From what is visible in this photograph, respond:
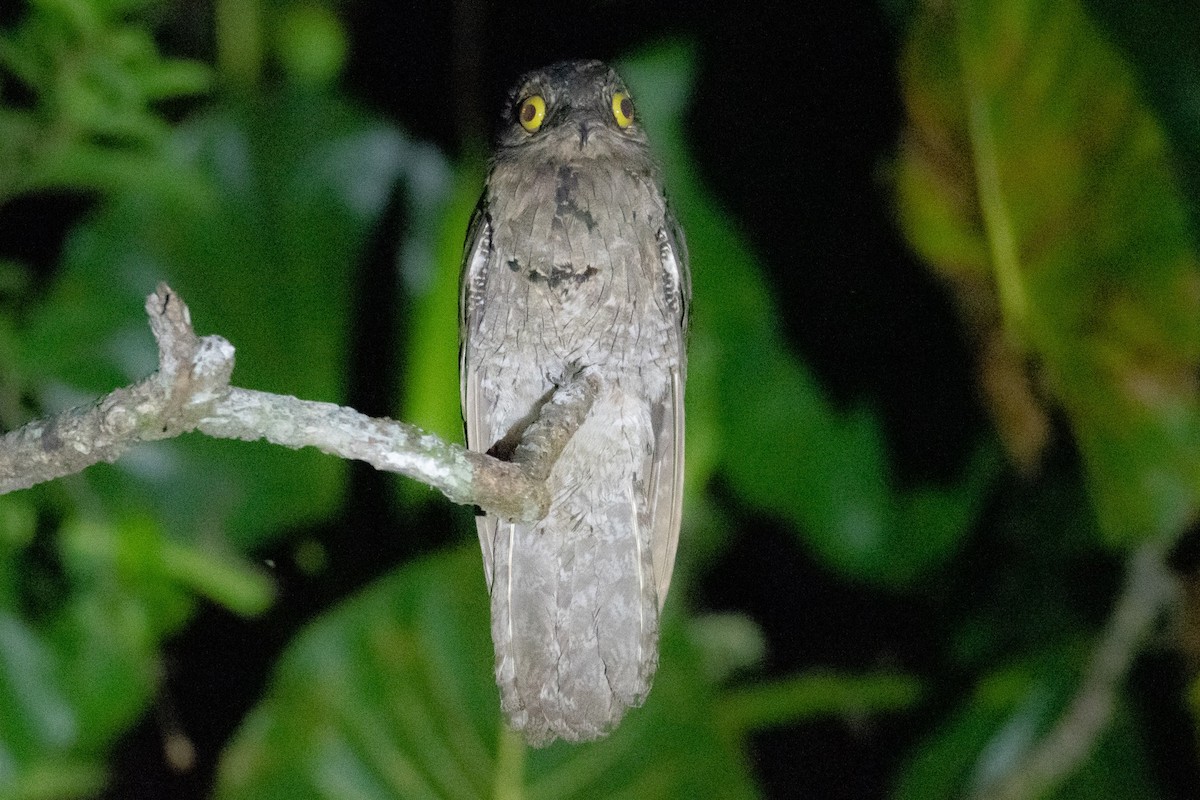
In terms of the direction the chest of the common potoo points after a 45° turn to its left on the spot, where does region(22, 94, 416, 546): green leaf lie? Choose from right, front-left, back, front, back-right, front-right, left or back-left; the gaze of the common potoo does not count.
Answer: back

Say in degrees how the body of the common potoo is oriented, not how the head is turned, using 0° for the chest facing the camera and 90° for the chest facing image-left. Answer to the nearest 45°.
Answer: approximately 0°

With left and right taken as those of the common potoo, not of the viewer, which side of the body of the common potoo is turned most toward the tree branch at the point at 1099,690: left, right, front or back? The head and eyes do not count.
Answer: back
